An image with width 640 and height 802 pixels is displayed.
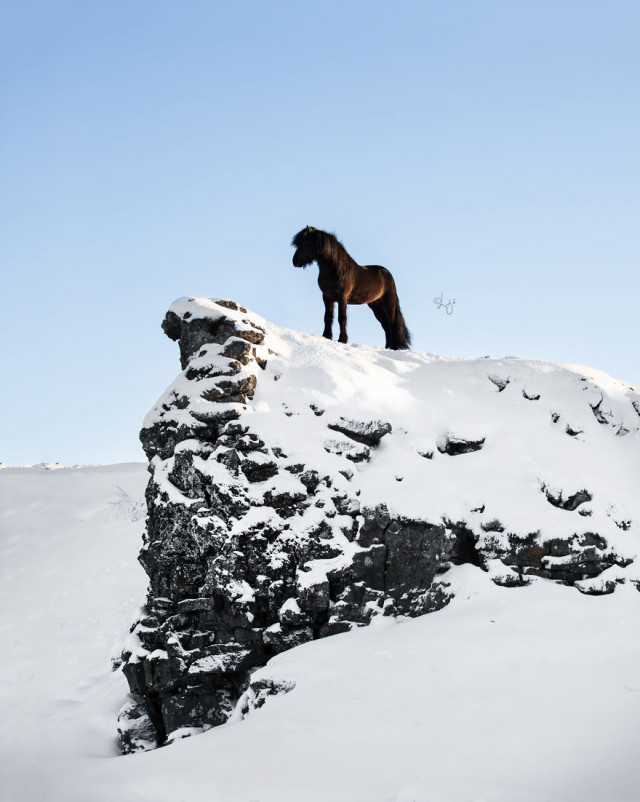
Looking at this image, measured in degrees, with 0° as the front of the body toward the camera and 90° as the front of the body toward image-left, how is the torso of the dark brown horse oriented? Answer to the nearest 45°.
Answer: approximately 90°
